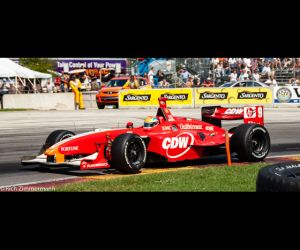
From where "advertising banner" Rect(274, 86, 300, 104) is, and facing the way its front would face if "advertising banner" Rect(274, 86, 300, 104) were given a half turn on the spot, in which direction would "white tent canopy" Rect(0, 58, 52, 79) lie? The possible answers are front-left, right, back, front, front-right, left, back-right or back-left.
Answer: left

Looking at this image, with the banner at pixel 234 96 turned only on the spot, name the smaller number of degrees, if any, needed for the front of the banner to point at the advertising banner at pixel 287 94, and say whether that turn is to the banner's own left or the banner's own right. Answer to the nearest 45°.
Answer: approximately 90° to the banner's own left

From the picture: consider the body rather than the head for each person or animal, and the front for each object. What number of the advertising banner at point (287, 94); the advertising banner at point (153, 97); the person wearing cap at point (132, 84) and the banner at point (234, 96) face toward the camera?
4

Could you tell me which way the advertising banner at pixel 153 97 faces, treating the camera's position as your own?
facing the viewer

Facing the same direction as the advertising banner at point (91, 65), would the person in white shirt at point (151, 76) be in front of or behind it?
in front

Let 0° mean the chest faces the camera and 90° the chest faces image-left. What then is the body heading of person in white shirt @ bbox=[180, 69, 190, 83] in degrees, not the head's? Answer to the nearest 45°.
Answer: approximately 0°

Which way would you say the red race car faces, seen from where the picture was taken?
facing the viewer and to the left of the viewer

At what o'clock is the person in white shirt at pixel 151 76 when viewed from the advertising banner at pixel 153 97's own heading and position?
The person in white shirt is roughly at 6 o'clock from the advertising banner.

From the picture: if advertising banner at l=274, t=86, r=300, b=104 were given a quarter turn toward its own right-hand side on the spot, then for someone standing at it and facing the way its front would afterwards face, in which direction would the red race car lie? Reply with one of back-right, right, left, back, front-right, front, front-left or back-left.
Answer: left

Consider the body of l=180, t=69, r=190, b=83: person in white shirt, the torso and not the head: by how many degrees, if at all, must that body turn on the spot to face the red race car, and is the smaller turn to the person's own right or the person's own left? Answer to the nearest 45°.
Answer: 0° — they already face it
